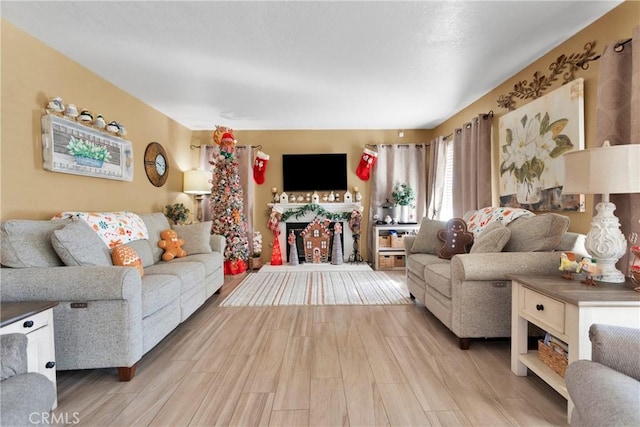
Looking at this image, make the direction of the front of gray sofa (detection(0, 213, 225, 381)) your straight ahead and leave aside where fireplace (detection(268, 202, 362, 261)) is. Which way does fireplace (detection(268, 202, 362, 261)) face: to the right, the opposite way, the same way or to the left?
to the right

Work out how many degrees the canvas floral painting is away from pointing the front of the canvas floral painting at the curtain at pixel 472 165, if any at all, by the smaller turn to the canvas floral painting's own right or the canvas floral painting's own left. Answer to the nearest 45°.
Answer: approximately 90° to the canvas floral painting's own right

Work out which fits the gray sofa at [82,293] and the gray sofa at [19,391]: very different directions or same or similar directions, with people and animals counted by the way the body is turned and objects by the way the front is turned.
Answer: same or similar directions

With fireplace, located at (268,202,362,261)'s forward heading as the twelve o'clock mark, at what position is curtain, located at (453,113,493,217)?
The curtain is roughly at 10 o'clock from the fireplace.

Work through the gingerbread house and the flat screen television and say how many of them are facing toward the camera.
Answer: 2

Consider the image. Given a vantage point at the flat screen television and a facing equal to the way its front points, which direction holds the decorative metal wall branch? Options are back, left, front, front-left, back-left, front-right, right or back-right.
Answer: front-left

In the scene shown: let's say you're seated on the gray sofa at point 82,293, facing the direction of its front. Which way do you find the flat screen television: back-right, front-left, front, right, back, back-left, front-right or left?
left

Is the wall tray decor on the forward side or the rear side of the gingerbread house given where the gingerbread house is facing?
on the forward side

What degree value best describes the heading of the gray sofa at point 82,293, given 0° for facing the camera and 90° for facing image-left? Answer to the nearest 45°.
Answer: approximately 315°

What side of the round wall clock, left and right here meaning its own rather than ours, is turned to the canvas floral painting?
front

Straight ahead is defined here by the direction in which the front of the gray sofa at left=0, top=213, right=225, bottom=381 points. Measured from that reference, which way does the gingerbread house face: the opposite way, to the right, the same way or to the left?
to the right

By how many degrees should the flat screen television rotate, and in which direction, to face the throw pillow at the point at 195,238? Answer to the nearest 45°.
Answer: approximately 45° to its right

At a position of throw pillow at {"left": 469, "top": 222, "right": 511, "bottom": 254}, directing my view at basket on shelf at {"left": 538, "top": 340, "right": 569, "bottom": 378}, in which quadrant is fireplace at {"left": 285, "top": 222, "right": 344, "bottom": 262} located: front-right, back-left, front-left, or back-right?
back-right

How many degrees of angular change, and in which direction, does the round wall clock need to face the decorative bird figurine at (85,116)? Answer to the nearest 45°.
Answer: approximately 90° to its right

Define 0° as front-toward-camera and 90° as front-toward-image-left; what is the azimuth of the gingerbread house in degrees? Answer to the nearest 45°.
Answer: approximately 0°

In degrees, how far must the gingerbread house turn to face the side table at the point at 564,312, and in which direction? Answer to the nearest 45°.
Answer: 0° — it already faces it

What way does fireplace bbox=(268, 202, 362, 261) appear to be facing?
toward the camera

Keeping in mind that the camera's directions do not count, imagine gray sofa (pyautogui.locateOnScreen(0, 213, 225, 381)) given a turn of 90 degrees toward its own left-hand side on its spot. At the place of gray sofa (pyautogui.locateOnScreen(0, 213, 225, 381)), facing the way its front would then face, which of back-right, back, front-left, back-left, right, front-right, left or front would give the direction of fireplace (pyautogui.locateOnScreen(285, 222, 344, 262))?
front

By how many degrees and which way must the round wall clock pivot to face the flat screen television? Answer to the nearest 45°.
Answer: approximately 45° to its left
